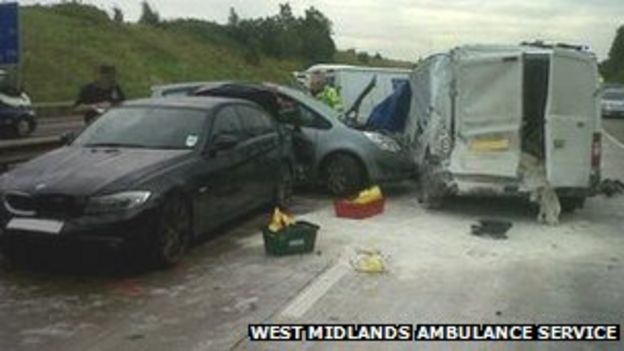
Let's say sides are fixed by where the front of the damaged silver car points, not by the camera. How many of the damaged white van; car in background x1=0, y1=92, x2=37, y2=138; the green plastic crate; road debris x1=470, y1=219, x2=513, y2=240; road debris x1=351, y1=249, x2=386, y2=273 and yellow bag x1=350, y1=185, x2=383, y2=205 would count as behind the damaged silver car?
1

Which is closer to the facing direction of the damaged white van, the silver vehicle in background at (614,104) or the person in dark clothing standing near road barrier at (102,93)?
the silver vehicle in background

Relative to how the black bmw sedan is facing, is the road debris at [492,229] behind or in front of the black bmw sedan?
behind

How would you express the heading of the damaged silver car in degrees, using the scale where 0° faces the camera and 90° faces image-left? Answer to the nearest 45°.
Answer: approximately 315°

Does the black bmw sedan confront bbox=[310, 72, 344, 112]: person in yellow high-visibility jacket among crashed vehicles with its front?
no

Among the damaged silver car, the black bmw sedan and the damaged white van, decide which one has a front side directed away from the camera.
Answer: the damaged white van

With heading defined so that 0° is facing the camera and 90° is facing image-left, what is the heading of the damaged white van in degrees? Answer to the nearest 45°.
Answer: approximately 180°

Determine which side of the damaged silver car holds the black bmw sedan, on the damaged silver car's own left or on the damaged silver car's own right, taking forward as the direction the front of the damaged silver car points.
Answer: on the damaged silver car's own right

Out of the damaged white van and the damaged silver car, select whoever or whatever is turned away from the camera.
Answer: the damaged white van

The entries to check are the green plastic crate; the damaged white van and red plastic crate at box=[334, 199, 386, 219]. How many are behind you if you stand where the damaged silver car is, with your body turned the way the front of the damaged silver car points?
0

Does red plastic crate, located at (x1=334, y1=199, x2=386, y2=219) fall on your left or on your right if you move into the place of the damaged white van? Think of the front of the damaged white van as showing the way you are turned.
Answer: on your left

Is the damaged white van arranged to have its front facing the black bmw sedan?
no

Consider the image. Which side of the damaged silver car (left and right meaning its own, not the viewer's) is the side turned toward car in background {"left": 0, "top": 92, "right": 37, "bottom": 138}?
back

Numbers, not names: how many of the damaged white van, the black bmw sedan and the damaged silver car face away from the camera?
1

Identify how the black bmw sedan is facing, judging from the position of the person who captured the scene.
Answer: facing the viewer and to the left of the viewer
